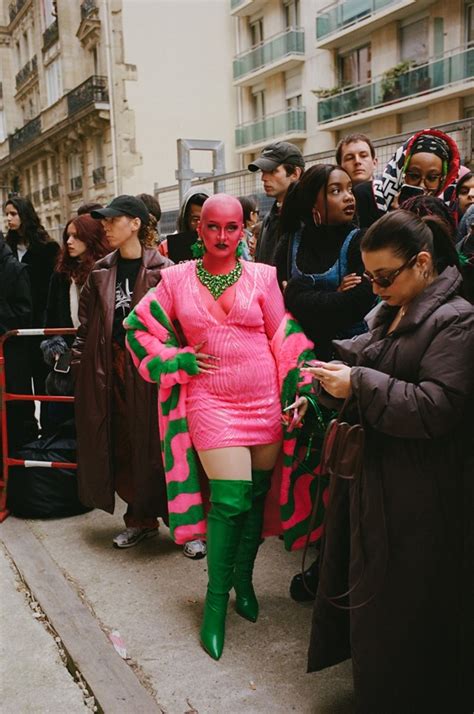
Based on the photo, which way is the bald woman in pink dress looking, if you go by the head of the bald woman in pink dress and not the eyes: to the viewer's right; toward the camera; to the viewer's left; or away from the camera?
toward the camera

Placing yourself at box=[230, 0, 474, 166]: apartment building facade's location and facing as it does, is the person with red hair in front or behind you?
in front

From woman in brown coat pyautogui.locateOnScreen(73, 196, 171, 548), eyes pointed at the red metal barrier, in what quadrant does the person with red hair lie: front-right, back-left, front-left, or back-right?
front-right

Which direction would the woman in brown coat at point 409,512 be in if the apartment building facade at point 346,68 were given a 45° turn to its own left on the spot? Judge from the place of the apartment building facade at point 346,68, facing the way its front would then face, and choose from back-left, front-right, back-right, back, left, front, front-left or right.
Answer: front

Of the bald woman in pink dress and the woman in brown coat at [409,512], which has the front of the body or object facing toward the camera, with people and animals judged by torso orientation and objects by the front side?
the bald woman in pink dress

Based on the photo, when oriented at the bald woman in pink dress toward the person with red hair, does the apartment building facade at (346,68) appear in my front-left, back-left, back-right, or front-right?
front-right

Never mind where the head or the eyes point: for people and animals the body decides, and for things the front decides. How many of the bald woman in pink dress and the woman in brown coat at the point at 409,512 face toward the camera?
1

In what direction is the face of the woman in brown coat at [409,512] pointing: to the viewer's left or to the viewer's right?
to the viewer's left

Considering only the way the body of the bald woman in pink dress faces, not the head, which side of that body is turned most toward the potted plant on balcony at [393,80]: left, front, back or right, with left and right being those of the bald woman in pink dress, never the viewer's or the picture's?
back

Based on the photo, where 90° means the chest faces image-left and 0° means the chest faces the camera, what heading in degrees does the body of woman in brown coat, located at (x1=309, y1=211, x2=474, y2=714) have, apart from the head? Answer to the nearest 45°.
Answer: approximately 90°

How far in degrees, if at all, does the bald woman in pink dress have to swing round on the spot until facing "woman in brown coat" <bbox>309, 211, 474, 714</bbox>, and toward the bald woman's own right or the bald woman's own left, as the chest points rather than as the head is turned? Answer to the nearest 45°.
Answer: approximately 45° to the bald woman's own left

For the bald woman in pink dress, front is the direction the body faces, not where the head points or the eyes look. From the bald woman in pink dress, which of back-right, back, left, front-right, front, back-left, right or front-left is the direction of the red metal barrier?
back-right

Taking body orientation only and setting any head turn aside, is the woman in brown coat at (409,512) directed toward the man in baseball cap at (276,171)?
no

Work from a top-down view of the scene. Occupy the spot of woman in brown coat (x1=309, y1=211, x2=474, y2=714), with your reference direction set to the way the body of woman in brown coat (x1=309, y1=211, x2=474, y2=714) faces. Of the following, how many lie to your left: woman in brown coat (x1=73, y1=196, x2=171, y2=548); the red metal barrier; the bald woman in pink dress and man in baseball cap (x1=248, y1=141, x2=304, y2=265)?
0

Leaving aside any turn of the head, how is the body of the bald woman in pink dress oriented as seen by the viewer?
toward the camera
